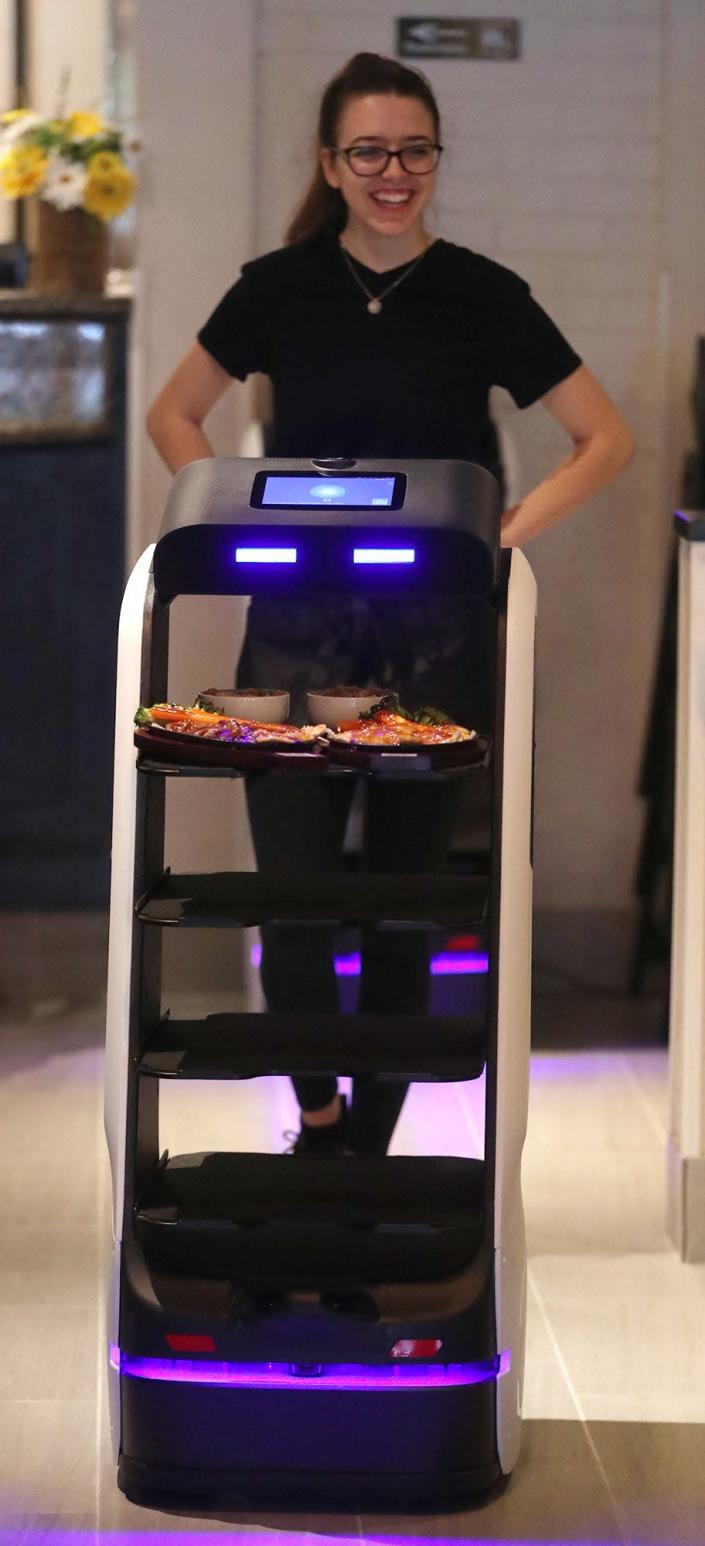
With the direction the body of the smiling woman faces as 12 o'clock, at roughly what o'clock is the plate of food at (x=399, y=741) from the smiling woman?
The plate of food is roughly at 12 o'clock from the smiling woman.

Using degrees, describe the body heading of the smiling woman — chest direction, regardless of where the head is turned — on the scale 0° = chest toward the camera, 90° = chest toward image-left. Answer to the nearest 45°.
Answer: approximately 0°

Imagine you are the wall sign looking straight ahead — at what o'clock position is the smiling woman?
The smiling woman is roughly at 12 o'clock from the wall sign.

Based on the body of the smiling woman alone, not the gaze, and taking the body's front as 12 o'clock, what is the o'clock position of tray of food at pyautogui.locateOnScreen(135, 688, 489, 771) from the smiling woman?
The tray of food is roughly at 12 o'clock from the smiling woman.

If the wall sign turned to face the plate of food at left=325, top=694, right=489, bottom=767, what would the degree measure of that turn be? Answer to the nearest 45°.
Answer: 0° — it already faces it

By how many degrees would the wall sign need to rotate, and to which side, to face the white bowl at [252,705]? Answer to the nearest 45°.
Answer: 0° — it already faces it

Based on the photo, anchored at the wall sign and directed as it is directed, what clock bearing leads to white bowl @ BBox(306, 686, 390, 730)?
The white bowl is roughly at 12 o'clock from the wall sign.

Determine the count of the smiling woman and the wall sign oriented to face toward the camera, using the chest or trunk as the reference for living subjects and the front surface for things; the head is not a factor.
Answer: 2

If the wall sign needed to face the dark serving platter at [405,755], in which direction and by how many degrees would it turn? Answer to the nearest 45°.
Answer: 0° — it already faces it

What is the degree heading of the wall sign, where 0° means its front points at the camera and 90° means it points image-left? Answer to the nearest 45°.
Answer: approximately 0°
